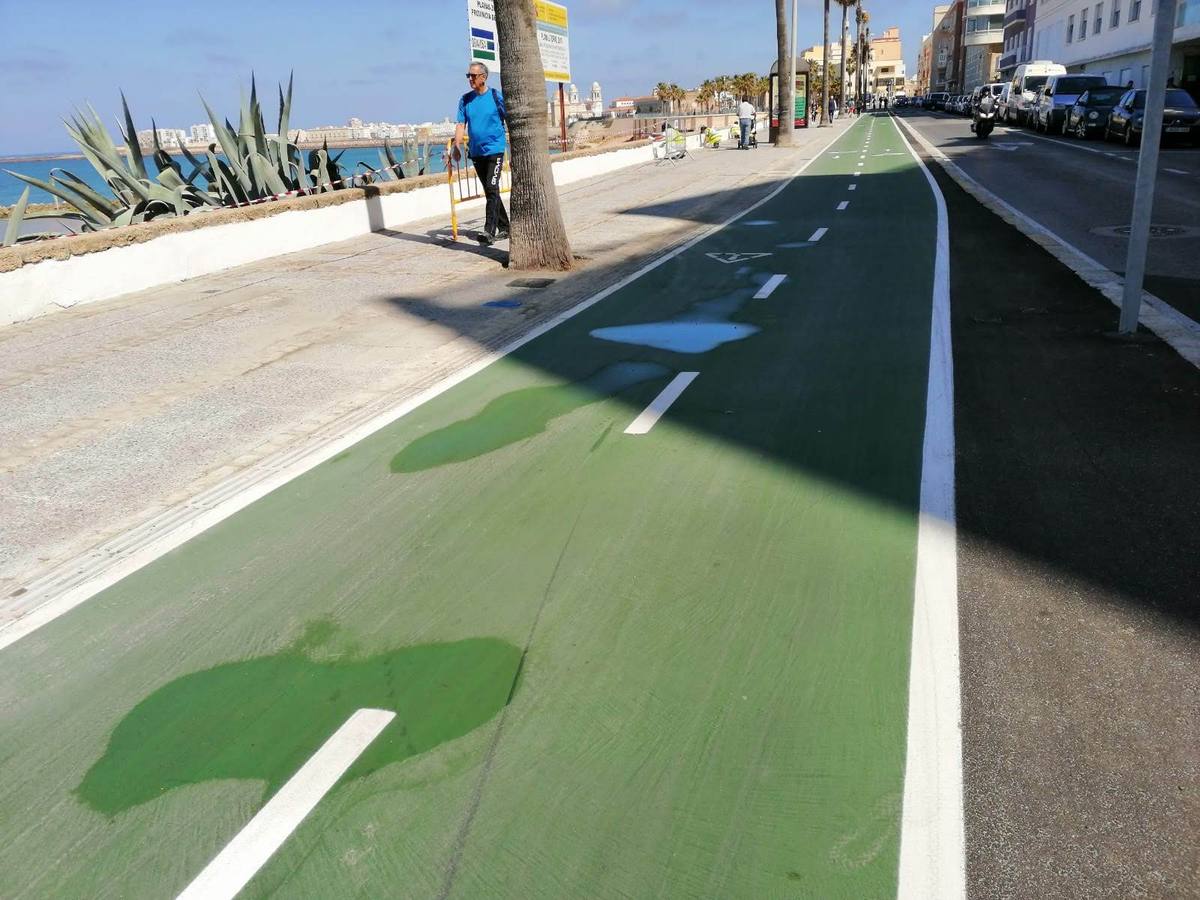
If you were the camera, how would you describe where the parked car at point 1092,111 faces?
facing the viewer and to the left of the viewer

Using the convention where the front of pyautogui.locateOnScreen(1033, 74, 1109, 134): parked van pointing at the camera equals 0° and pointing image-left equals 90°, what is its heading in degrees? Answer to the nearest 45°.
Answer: approximately 45°

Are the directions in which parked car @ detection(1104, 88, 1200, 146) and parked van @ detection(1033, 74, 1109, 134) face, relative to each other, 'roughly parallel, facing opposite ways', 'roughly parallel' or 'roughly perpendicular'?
roughly parallel

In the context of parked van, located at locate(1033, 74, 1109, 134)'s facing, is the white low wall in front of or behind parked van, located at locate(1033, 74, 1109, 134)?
in front

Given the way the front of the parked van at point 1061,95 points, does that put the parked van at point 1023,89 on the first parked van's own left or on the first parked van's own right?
on the first parked van's own right

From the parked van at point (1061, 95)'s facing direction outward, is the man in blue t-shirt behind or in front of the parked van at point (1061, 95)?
in front

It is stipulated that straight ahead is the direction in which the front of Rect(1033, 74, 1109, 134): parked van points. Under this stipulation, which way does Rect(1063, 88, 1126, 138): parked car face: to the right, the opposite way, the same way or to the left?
the same way

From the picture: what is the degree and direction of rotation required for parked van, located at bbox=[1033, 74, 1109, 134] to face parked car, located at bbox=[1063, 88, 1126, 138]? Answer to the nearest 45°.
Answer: approximately 45° to its left

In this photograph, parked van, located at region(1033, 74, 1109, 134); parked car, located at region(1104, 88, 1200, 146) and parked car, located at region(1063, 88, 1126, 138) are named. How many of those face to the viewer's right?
0

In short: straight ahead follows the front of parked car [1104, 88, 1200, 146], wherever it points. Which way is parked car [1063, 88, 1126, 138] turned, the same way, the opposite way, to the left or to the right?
the same way

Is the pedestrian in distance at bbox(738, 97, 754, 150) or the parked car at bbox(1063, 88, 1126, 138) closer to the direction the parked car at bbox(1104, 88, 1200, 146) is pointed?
the pedestrian in distance

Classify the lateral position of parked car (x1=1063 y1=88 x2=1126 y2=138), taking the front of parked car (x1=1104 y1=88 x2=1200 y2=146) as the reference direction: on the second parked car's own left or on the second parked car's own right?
on the second parked car's own right
